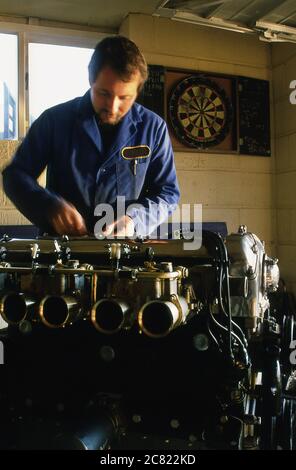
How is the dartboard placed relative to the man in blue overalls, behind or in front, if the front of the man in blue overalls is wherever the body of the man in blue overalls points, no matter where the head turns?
behind

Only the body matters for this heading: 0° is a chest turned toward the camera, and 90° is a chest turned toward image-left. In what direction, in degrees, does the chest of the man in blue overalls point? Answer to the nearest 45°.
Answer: approximately 0°

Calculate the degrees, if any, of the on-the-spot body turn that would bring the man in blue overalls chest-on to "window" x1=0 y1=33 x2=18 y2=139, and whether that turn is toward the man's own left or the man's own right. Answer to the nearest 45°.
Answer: approximately 180°
